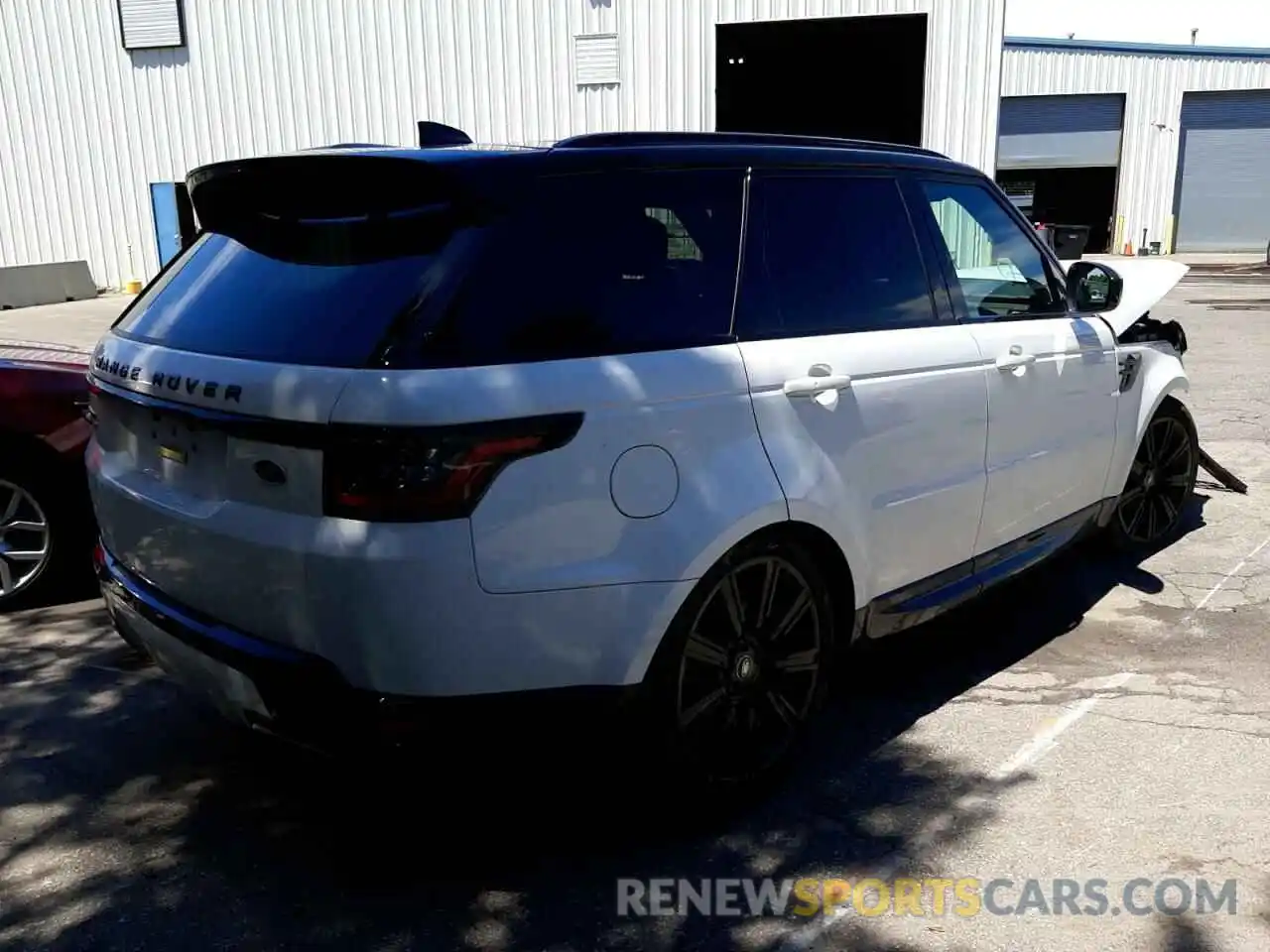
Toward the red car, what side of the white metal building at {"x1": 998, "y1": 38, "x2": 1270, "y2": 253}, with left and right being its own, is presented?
front

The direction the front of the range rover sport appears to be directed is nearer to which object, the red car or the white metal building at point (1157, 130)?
the white metal building

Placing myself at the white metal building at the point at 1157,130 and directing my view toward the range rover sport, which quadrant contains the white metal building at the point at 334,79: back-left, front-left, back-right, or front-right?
front-right

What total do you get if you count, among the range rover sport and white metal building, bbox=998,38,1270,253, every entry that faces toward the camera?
1

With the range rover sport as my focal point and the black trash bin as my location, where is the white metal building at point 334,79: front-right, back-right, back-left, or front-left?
front-right

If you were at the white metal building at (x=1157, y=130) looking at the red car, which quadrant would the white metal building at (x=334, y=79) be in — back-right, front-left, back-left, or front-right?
front-right

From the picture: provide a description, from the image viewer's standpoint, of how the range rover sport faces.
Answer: facing away from the viewer and to the right of the viewer

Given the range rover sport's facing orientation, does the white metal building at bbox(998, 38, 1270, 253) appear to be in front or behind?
in front

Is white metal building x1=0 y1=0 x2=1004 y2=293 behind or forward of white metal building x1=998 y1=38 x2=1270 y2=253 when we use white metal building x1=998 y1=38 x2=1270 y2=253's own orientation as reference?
forward

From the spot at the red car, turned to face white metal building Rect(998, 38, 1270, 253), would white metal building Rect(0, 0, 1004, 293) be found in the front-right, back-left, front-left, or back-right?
front-left

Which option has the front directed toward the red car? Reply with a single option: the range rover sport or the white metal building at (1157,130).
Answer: the white metal building

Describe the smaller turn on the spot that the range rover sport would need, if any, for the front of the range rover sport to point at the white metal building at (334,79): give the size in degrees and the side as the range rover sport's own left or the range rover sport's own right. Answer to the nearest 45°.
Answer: approximately 45° to the range rover sport's own left

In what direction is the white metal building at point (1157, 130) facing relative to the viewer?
toward the camera

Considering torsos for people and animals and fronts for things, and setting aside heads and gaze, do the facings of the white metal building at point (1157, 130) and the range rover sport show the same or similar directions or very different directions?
very different directions
